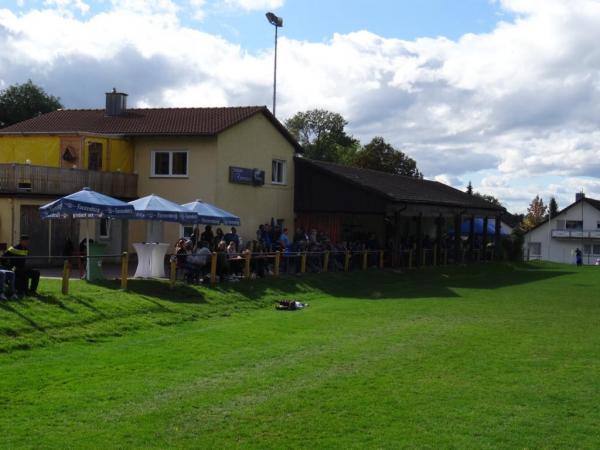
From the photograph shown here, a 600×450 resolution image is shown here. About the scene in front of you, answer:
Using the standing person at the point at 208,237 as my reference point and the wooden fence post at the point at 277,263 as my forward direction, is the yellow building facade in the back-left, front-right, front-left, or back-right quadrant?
back-left

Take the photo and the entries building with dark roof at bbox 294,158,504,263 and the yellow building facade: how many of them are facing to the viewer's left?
0

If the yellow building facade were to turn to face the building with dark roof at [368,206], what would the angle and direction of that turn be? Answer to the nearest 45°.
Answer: approximately 90° to its left

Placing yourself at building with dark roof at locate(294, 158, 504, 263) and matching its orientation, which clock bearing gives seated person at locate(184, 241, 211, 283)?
The seated person is roughly at 2 o'clock from the building with dark roof.

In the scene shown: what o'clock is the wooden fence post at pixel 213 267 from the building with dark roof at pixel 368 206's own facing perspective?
The wooden fence post is roughly at 2 o'clock from the building with dark roof.

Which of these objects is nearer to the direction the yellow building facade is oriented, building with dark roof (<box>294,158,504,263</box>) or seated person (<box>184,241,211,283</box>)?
the seated person

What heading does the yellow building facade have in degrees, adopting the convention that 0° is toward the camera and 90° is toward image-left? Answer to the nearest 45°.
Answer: approximately 0°

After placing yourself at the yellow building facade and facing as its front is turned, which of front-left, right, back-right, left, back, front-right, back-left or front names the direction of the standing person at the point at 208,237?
front

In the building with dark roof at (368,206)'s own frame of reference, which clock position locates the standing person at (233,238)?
The standing person is roughly at 2 o'clock from the building with dark roof.

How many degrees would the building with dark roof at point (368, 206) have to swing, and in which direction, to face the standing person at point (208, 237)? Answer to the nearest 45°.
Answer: approximately 45° to its right

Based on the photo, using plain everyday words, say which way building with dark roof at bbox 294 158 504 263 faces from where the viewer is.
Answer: facing the viewer and to the right of the viewer

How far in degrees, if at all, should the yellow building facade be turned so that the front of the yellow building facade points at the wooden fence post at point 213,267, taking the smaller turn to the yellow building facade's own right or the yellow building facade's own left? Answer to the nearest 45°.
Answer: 0° — it already faces it

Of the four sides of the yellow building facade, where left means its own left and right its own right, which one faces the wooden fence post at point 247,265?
front

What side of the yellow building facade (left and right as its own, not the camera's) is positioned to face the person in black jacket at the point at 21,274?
front

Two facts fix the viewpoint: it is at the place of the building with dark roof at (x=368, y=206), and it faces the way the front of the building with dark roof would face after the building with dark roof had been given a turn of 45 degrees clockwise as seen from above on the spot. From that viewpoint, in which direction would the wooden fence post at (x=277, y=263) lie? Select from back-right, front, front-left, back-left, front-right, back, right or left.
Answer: front

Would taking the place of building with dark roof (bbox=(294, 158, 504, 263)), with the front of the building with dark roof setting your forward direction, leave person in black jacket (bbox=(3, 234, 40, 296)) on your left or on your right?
on your right

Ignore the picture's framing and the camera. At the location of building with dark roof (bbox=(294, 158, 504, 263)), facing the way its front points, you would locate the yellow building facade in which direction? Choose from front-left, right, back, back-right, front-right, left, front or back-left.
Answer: right
